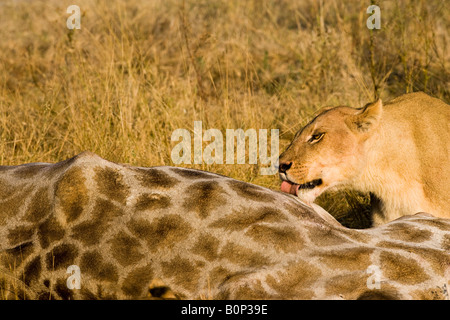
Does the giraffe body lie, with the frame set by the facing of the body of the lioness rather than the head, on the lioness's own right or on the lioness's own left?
on the lioness's own left

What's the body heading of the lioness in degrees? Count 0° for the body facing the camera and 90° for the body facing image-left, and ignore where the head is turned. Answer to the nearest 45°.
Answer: approximately 90°
